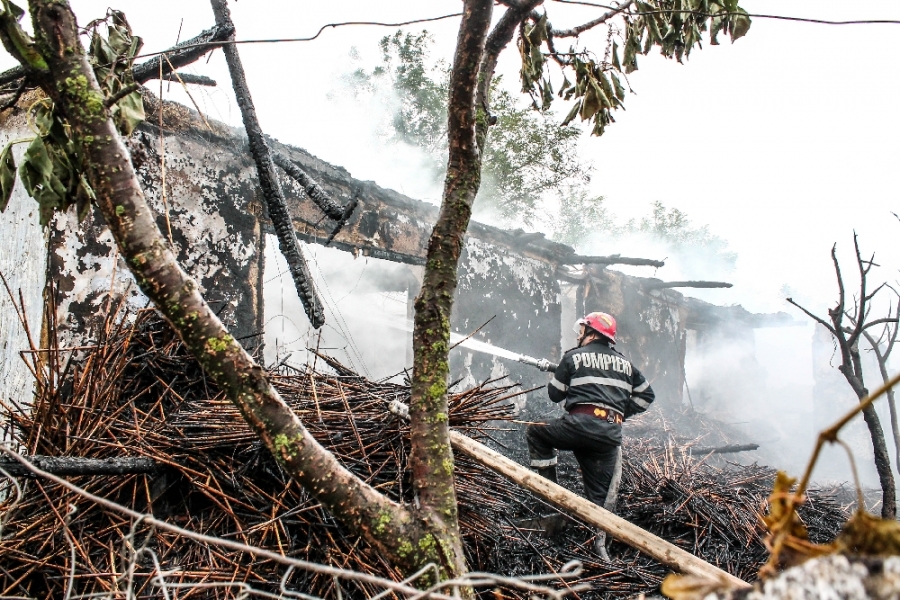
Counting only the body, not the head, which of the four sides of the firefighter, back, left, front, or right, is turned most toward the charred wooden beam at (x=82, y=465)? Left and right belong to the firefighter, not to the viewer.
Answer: left

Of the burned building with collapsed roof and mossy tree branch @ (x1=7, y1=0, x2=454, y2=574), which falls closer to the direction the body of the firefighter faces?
the burned building with collapsed roof

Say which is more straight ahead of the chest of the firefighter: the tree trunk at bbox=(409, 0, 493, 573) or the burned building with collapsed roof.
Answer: the burned building with collapsed roof

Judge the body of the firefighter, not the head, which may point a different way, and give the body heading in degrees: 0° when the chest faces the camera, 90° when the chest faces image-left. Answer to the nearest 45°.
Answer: approximately 135°

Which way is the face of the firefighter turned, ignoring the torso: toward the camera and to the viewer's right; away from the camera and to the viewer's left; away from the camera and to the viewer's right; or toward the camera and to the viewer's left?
away from the camera and to the viewer's left
